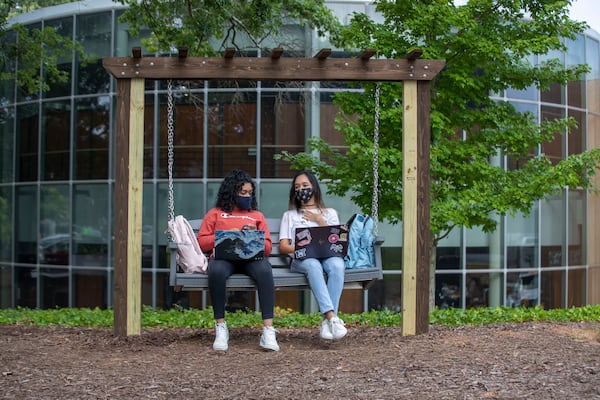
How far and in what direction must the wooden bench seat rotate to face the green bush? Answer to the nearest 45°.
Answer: approximately 180°

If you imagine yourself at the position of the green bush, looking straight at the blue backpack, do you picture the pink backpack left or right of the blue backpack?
right

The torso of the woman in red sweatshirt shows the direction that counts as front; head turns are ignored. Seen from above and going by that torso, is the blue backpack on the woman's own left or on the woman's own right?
on the woman's own left

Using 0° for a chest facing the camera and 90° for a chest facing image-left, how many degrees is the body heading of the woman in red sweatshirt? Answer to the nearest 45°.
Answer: approximately 0°
